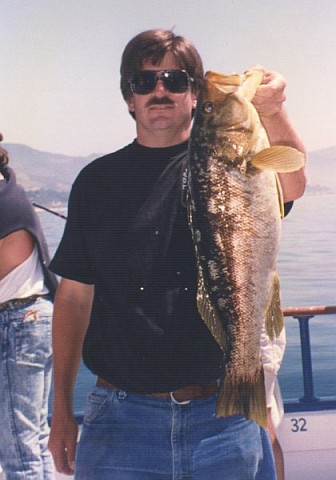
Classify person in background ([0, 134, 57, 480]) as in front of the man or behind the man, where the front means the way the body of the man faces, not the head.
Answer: behind

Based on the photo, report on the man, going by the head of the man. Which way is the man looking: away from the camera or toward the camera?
toward the camera

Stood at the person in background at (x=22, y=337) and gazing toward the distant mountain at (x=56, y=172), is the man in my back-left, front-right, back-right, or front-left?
back-right

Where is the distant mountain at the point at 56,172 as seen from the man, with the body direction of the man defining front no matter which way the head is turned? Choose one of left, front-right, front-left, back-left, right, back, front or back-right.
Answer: back

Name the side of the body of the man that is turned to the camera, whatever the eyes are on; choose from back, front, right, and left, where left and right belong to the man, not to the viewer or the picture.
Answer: front
